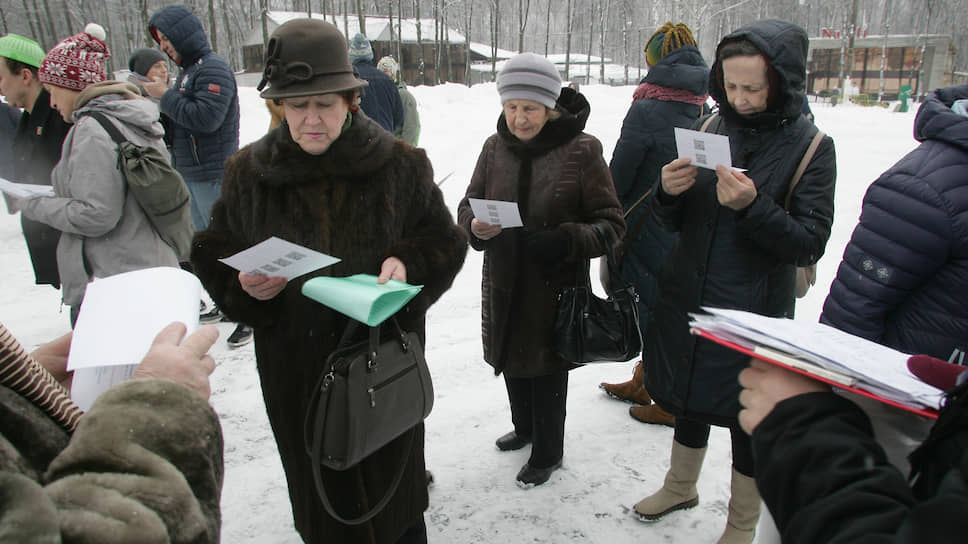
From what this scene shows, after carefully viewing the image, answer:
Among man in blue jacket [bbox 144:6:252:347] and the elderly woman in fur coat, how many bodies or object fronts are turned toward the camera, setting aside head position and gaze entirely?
1

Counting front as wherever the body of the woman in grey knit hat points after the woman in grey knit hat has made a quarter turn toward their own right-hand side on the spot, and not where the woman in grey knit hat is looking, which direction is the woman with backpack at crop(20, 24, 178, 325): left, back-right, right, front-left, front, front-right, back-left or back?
front-left

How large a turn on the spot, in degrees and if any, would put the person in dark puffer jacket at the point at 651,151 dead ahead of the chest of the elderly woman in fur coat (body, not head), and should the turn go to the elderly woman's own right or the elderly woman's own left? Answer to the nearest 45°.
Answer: approximately 135° to the elderly woman's own left

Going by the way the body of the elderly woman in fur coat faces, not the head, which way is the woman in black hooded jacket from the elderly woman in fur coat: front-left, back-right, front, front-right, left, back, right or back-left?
left

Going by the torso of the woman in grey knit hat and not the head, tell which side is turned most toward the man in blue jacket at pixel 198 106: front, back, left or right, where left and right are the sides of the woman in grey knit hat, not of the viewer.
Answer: right

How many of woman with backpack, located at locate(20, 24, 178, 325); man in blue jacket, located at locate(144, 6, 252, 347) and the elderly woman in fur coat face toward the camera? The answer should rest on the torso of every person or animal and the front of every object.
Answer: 1

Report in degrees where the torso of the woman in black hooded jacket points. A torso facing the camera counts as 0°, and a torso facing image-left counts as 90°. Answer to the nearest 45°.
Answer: approximately 45°

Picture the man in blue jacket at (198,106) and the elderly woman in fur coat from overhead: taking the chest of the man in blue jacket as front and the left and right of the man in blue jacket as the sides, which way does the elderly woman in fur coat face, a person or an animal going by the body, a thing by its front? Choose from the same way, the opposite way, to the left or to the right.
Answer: to the left

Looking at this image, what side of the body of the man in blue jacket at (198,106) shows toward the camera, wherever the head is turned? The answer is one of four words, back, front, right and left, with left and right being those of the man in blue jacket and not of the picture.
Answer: left

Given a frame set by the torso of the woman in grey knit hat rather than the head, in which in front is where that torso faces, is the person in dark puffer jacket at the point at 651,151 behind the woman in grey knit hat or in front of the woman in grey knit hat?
behind

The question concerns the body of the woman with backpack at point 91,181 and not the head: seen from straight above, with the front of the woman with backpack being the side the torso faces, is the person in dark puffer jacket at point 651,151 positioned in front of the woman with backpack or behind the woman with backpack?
behind

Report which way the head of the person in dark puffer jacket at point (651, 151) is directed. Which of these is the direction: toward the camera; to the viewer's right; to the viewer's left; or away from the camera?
away from the camera
